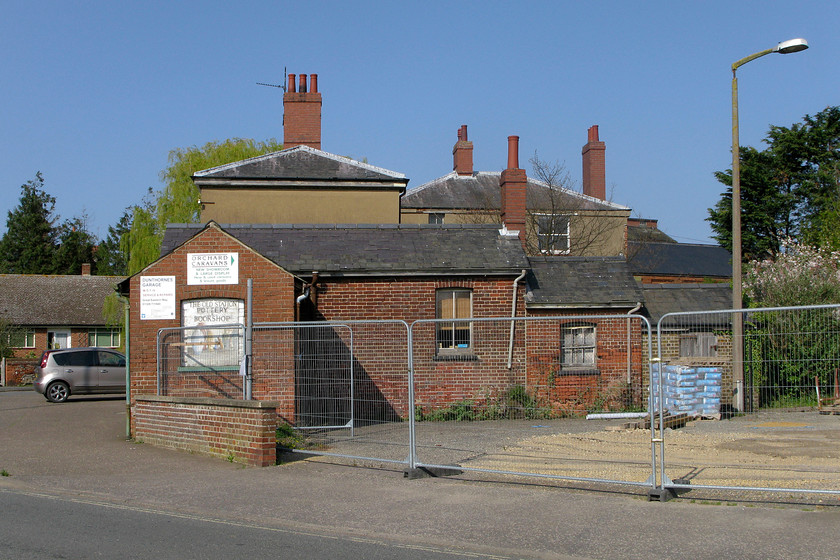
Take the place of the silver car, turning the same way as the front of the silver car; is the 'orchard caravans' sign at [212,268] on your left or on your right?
on your right

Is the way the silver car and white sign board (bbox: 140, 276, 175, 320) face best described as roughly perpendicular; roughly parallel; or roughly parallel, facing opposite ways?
roughly perpendicular

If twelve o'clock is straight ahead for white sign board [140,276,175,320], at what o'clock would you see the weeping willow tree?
The weeping willow tree is roughly at 6 o'clock from the white sign board.

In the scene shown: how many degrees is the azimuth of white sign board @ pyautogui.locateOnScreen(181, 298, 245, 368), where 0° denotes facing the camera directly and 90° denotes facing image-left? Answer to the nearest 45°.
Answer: approximately 0°

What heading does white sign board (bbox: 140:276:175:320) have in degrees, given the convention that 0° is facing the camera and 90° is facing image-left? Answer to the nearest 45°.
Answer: approximately 0°

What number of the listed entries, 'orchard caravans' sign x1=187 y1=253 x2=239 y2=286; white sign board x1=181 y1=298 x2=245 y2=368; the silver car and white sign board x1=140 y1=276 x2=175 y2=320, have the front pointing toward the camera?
3

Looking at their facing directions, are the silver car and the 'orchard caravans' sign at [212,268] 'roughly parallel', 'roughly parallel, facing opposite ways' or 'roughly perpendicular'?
roughly perpendicular
